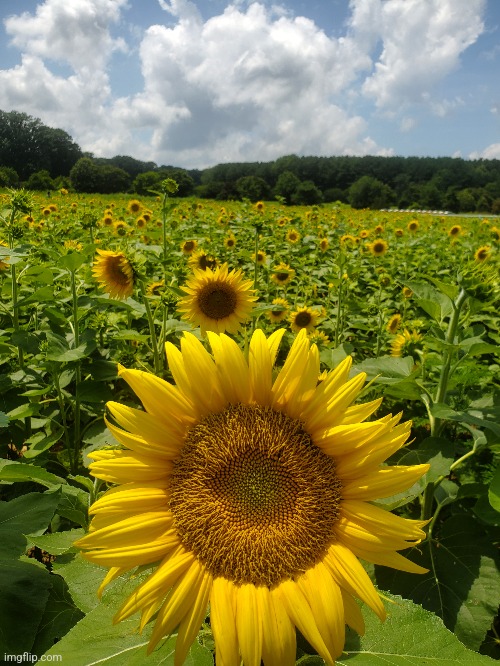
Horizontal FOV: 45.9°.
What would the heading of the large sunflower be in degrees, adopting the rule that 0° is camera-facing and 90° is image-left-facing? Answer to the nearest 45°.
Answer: approximately 0°

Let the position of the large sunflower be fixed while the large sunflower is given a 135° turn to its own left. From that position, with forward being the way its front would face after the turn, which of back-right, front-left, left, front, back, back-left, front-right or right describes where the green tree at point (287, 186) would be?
front-left

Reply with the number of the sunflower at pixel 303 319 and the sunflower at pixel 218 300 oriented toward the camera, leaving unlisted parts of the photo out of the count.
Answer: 2

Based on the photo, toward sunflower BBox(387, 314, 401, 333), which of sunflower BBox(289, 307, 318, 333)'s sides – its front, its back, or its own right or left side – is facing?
left

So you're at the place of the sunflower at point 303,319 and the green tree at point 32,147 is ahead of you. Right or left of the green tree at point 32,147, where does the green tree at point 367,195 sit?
right

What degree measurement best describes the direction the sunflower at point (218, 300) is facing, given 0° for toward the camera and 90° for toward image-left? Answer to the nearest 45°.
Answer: approximately 0°

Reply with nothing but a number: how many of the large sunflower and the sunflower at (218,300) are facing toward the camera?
2

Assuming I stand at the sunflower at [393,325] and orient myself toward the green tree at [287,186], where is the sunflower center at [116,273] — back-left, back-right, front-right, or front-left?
back-left

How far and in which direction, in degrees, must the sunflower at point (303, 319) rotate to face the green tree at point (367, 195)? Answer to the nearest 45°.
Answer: approximately 180°
